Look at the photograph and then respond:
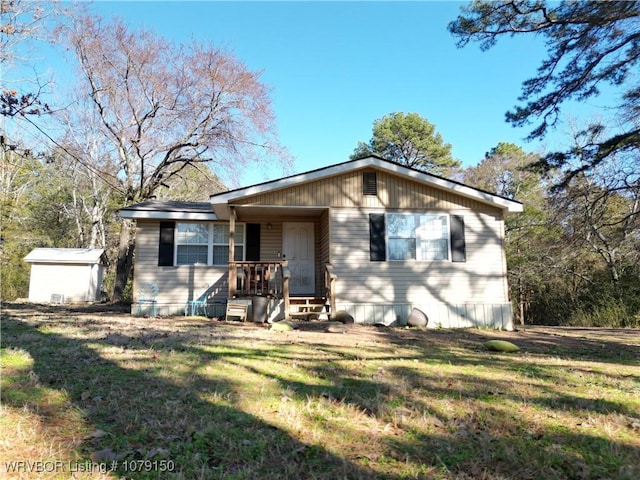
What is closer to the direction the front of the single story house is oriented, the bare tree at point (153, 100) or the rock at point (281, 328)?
the rock

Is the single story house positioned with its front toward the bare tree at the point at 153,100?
no

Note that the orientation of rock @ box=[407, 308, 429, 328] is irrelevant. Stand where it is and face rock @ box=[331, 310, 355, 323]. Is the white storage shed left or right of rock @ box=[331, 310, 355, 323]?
right

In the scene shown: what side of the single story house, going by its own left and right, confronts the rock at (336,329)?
front

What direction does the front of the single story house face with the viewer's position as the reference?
facing the viewer

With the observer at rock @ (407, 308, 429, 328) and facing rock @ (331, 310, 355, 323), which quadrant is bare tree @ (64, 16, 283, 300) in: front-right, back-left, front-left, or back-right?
front-right
